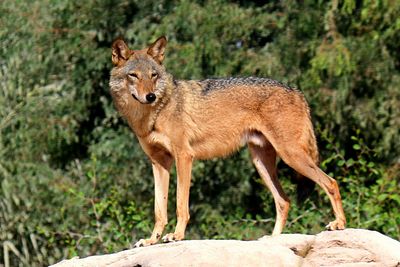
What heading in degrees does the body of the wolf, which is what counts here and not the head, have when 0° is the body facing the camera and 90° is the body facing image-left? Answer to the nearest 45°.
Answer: approximately 90°
